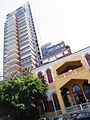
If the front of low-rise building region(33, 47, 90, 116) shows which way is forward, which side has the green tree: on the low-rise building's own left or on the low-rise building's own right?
on the low-rise building's own right

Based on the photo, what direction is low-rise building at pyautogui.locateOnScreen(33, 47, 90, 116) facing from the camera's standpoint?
toward the camera
